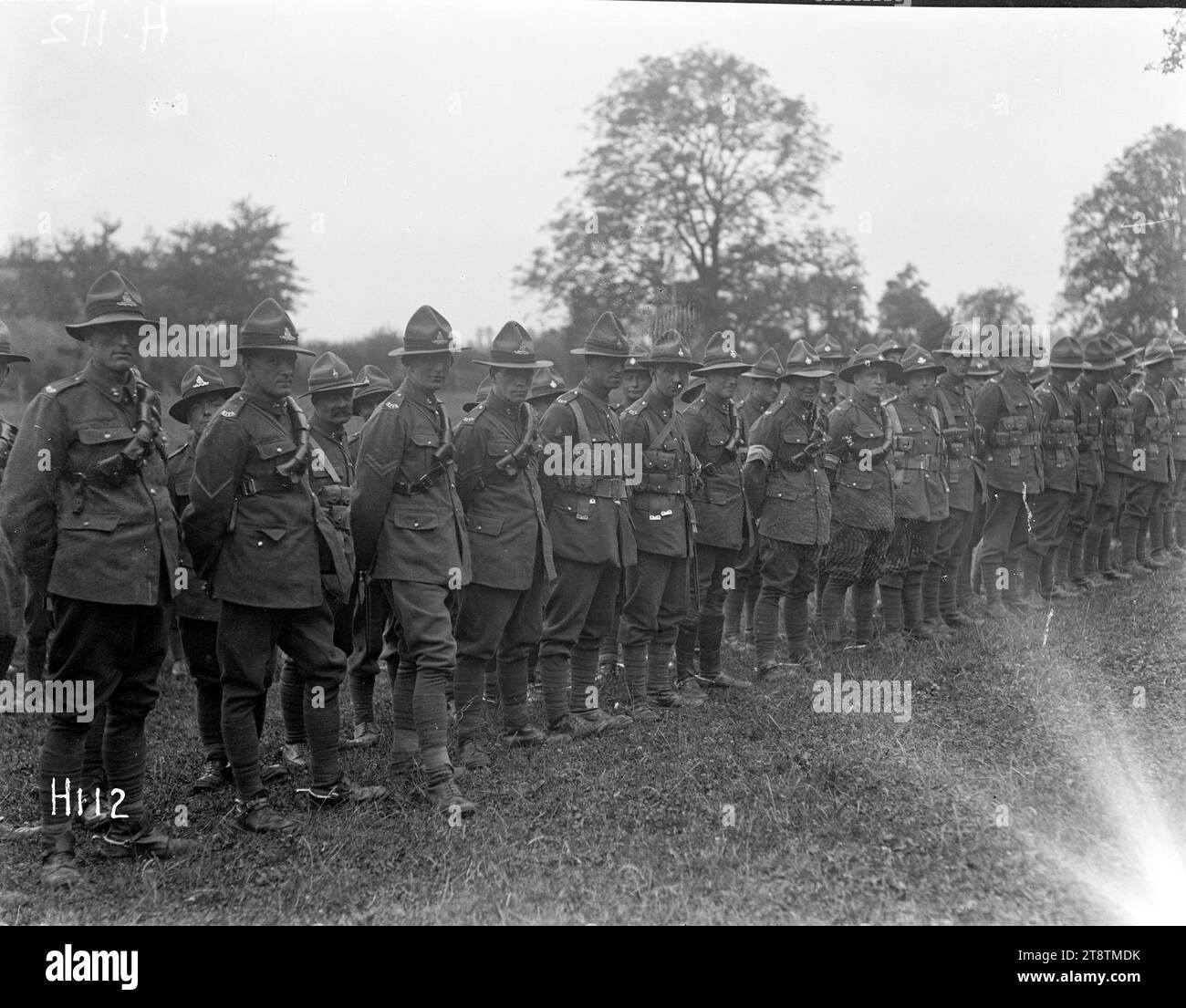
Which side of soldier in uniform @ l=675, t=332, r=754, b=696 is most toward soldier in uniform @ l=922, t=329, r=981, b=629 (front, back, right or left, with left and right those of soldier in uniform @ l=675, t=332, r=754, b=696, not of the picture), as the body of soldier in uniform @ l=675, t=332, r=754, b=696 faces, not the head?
left

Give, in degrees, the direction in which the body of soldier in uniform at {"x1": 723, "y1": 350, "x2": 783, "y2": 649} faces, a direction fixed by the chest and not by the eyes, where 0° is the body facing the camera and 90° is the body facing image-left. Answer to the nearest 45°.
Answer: approximately 315°

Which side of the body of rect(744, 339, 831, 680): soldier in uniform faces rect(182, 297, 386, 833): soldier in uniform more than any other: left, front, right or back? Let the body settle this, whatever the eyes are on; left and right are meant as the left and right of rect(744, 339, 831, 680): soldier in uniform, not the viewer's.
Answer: right

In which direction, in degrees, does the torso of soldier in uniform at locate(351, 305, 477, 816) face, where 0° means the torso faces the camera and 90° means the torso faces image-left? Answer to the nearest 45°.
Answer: approximately 315°

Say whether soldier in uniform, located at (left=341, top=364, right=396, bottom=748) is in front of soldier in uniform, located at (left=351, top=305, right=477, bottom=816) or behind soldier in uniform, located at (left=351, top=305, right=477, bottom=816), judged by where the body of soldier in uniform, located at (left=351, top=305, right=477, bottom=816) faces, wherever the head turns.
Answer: behind

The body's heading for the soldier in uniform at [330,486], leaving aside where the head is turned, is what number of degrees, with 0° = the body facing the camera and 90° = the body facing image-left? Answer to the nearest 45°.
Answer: approximately 315°

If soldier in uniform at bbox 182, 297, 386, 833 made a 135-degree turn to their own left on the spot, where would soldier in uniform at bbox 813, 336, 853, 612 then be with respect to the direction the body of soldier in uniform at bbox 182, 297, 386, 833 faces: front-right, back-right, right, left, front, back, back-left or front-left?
front-right

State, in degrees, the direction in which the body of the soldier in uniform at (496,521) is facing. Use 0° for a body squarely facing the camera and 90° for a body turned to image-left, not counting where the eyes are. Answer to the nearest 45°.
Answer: approximately 315°

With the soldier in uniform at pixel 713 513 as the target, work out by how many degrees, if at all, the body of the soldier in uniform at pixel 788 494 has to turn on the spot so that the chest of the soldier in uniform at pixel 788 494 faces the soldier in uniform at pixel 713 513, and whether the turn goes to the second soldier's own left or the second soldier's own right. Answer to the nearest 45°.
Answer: approximately 90° to the second soldier's own right

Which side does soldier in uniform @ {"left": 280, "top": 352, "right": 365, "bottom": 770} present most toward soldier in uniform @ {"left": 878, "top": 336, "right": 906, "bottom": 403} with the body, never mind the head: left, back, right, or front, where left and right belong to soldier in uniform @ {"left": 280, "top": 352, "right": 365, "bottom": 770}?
left
